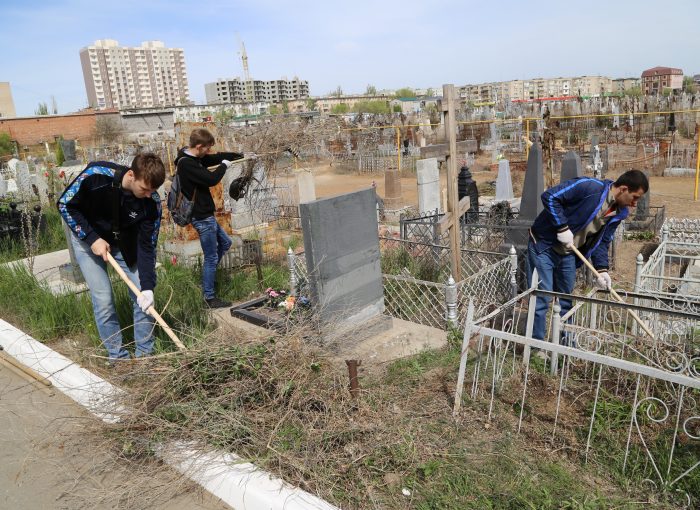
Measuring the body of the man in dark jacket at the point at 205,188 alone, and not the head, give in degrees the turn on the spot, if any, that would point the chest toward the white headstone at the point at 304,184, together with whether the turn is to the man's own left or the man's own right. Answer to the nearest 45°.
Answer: approximately 45° to the man's own left

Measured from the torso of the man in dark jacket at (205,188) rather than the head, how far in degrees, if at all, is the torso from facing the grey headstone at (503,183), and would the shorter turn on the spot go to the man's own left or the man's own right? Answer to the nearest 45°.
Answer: approximately 45° to the man's own left

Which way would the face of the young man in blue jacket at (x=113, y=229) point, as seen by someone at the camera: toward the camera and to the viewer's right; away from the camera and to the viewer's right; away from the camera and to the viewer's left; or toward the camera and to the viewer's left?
toward the camera and to the viewer's right

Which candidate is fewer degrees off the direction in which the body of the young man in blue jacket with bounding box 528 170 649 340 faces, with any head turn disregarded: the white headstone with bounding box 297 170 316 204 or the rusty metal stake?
the rusty metal stake

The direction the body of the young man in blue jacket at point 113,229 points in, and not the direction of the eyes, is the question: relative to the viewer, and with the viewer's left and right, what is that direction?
facing the viewer and to the right of the viewer

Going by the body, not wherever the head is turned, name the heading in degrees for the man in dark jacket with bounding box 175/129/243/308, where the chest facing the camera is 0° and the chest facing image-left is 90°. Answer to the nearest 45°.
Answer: approximately 270°

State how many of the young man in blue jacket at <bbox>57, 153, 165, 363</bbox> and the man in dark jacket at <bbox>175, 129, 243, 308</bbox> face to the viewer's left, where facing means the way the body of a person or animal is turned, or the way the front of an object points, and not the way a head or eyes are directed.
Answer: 0

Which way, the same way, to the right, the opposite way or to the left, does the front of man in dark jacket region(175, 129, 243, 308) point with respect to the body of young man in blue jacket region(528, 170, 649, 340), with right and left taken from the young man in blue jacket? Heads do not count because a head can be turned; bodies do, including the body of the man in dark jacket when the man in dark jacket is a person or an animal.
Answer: to the left

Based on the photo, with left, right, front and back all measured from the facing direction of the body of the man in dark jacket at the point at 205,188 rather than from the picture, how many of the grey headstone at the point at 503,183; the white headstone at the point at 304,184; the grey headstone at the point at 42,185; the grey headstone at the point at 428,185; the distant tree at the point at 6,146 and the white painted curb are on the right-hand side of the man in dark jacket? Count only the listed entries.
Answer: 1

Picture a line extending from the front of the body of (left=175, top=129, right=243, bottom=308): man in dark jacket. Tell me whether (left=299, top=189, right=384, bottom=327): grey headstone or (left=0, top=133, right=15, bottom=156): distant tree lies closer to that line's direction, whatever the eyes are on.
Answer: the grey headstone

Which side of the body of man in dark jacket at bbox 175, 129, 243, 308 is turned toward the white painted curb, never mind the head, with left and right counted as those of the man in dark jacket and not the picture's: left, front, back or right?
right

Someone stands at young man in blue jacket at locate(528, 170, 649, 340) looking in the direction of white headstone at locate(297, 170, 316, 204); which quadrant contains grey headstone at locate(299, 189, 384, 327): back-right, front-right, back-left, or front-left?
front-left

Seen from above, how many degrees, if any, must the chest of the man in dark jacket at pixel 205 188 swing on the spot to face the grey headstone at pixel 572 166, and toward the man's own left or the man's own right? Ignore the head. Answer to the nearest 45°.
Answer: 0° — they already face it

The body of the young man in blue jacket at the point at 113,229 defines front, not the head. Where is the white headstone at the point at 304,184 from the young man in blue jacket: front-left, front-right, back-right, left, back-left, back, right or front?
left

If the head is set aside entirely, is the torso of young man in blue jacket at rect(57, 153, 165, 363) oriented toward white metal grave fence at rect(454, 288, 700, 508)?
yes
